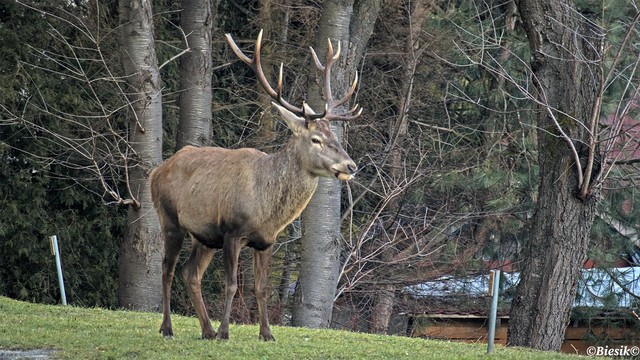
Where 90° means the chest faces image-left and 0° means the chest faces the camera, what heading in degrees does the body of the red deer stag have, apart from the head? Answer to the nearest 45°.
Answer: approximately 315°

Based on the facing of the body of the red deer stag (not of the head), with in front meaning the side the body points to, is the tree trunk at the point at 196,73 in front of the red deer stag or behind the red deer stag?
behind

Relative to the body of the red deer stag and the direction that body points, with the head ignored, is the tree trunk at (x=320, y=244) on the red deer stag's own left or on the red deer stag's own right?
on the red deer stag's own left

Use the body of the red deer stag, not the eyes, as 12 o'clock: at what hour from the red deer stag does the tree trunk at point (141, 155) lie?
The tree trunk is roughly at 7 o'clock from the red deer stag.
